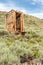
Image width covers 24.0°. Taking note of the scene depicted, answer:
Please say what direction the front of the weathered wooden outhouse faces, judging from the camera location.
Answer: facing the viewer and to the right of the viewer
